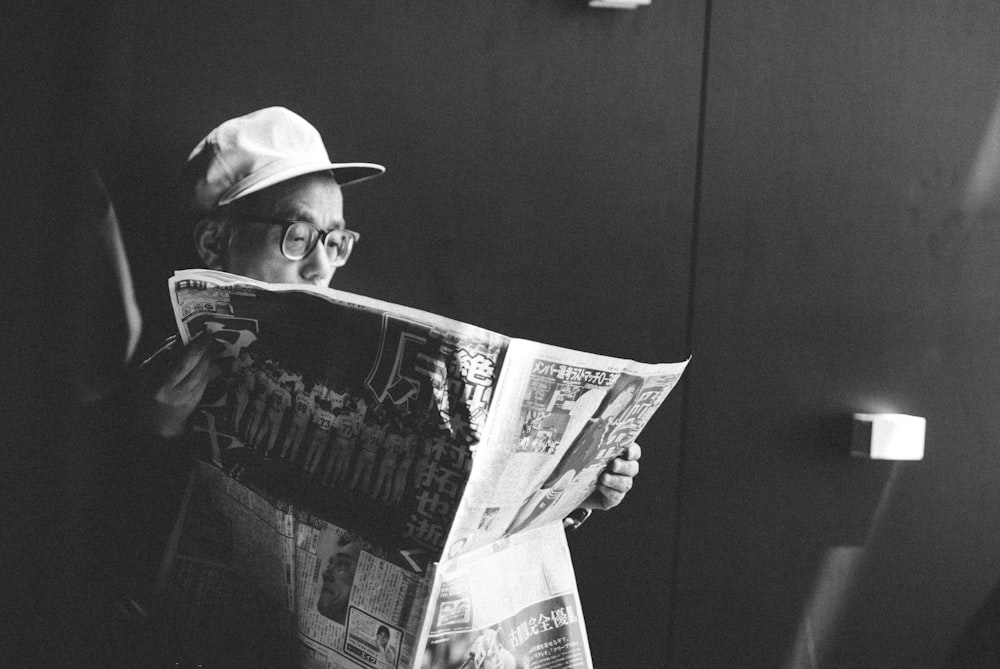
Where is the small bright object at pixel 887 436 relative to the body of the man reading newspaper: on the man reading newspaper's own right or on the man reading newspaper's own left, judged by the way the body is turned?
on the man reading newspaper's own left

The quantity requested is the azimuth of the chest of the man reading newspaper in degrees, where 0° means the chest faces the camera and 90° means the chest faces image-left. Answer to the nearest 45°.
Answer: approximately 315°
